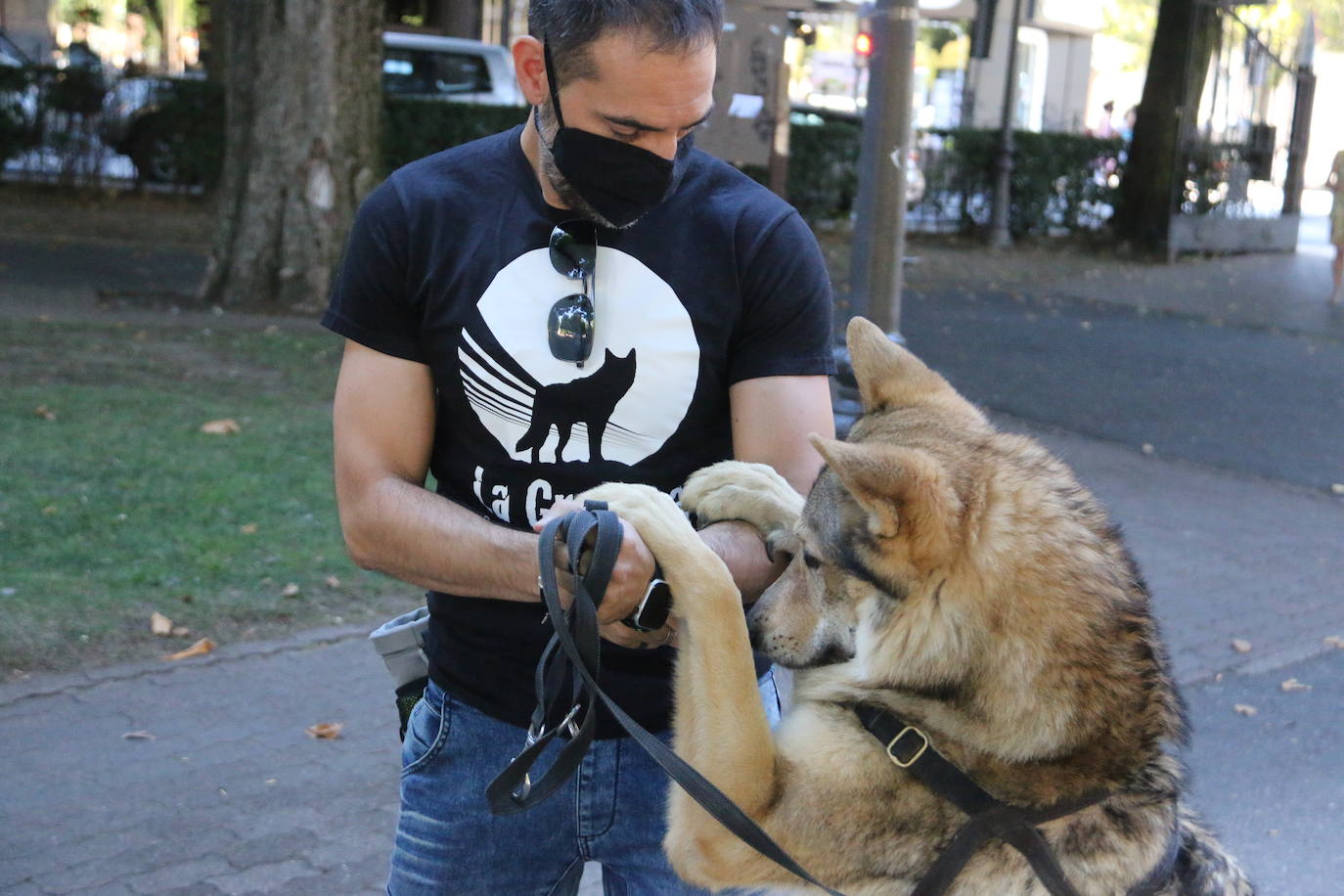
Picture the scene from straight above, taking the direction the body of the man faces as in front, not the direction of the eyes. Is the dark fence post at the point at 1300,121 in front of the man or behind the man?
behind

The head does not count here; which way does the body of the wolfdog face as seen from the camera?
to the viewer's left

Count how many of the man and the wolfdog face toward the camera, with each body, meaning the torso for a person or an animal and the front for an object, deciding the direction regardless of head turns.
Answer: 1

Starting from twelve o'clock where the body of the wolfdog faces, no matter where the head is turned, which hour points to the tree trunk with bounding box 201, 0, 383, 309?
The tree trunk is roughly at 2 o'clock from the wolfdog.

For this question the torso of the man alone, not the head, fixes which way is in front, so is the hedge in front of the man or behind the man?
behind

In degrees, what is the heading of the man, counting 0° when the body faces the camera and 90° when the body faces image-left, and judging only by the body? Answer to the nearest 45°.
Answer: approximately 0°

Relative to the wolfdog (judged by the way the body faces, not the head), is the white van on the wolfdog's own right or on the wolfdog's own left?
on the wolfdog's own right

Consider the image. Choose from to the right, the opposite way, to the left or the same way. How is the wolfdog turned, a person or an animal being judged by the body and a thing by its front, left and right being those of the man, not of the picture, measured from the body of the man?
to the right

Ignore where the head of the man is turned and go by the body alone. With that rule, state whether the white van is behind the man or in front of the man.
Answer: behind

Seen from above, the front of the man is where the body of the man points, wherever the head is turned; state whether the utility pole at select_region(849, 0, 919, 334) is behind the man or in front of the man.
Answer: behind
